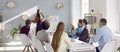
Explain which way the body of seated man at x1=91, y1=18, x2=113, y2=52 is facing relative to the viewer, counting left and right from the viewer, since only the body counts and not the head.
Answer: facing away from the viewer and to the left of the viewer

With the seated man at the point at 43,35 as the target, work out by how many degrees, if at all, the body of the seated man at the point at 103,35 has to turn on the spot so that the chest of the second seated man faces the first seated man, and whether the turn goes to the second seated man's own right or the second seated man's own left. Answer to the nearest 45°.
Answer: approximately 45° to the second seated man's own left

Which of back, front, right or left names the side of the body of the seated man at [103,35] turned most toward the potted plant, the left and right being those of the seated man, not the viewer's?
front

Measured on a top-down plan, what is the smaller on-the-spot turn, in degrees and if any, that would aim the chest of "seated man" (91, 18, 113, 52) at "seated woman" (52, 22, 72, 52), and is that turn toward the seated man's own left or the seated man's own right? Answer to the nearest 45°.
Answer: approximately 90° to the seated man's own left
